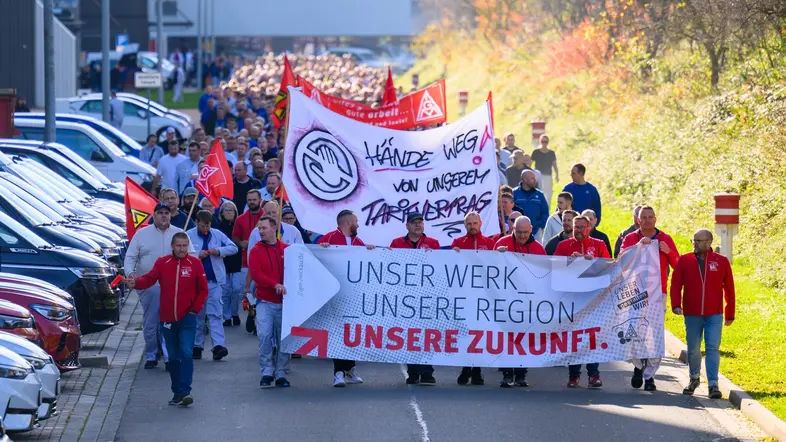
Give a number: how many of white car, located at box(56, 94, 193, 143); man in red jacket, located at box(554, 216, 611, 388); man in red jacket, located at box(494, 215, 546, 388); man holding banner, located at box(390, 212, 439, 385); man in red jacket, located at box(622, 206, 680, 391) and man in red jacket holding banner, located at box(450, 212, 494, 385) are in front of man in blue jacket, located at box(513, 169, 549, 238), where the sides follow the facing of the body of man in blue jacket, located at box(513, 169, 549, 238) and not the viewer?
5

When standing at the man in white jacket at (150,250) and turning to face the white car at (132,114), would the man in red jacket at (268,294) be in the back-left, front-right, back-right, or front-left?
back-right

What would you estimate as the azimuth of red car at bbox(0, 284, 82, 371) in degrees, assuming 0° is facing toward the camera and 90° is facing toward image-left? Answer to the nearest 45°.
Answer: approximately 315°

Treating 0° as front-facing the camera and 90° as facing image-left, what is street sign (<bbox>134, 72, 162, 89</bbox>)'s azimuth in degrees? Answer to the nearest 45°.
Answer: approximately 0°

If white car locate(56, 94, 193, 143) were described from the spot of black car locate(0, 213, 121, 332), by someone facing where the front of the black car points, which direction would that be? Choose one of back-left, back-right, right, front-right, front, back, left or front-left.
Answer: back-left

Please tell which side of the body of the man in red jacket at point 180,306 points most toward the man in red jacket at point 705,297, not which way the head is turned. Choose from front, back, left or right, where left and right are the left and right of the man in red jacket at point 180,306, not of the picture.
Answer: left

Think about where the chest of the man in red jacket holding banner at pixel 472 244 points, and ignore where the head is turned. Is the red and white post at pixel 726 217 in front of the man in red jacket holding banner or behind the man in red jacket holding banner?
behind

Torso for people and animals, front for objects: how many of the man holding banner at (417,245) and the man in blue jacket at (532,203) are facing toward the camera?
2

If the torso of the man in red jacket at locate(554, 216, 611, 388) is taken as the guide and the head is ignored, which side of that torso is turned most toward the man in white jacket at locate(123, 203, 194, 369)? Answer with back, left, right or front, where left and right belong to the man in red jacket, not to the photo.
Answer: right

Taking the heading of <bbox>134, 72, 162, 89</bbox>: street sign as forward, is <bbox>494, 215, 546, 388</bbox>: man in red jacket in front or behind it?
in front
